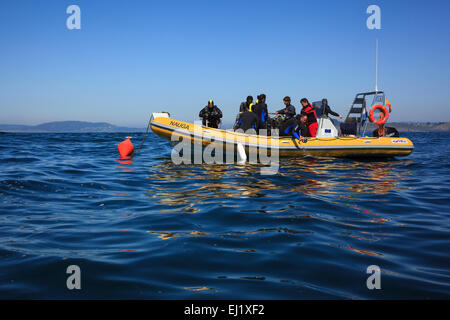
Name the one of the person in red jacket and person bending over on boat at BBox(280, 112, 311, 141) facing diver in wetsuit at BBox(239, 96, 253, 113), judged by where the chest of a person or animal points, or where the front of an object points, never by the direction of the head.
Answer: the person in red jacket

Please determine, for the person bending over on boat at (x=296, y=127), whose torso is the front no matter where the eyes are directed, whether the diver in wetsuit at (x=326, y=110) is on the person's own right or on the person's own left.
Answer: on the person's own left

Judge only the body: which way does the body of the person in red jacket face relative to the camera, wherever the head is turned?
to the viewer's left

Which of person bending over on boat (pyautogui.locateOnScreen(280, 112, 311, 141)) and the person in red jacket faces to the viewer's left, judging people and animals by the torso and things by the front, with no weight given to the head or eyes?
the person in red jacket

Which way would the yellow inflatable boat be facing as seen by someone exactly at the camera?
facing to the left of the viewer

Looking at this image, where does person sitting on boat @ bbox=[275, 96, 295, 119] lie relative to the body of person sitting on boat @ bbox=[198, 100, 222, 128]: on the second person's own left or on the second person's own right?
on the second person's own left
